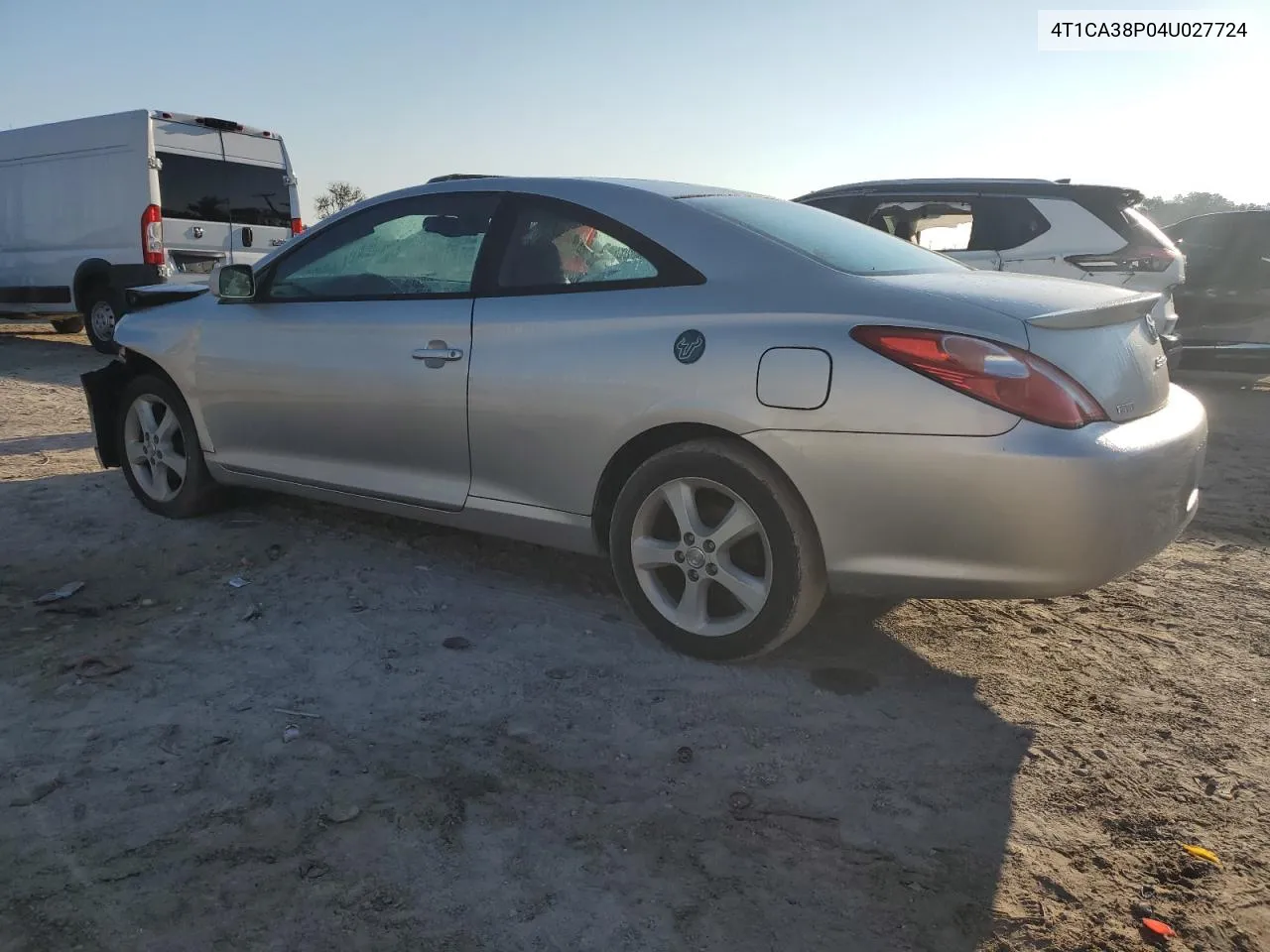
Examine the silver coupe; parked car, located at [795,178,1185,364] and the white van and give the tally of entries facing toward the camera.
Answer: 0

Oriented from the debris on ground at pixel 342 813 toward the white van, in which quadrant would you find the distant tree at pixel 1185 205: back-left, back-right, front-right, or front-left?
front-right

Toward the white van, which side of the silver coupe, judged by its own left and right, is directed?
front

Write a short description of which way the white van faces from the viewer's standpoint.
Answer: facing away from the viewer and to the left of the viewer

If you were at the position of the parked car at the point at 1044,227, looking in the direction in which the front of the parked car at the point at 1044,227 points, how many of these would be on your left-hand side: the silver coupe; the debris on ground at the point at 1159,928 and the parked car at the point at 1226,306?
2

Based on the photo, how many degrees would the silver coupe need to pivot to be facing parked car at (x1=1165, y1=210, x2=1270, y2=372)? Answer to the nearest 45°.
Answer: approximately 90° to its right

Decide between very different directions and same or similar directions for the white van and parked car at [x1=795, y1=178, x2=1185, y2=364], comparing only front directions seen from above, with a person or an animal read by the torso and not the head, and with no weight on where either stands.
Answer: same or similar directions

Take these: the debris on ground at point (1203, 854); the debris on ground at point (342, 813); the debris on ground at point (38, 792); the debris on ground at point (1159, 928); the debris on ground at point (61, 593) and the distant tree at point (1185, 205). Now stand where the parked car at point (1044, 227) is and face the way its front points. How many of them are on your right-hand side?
1

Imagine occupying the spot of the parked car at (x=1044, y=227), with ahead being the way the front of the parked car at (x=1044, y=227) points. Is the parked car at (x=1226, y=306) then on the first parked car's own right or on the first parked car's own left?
on the first parked car's own right

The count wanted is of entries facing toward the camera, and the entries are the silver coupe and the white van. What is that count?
0

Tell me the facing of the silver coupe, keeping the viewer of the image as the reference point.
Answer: facing away from the viewer and to the left of the viewer

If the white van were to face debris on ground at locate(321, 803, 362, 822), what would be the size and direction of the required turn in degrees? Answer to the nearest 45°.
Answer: approximately 135° to its left

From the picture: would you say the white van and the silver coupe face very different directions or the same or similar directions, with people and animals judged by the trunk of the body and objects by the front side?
same or similar directions
